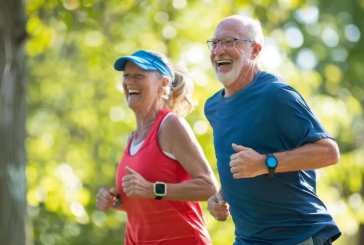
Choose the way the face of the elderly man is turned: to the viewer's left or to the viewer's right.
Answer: to the viewer's left

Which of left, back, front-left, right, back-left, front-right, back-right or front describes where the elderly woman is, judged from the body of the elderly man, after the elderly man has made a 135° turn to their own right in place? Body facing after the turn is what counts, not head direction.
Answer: front-left

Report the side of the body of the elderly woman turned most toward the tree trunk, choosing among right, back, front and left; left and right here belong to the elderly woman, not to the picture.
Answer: right

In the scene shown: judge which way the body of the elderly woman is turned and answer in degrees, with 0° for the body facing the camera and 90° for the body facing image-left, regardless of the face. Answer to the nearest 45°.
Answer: approximately 45°

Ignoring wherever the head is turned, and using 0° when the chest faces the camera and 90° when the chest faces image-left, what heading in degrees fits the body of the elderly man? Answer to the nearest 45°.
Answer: approximately 45°

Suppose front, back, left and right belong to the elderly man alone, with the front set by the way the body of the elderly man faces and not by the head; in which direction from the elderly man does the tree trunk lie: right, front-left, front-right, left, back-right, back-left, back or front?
right
